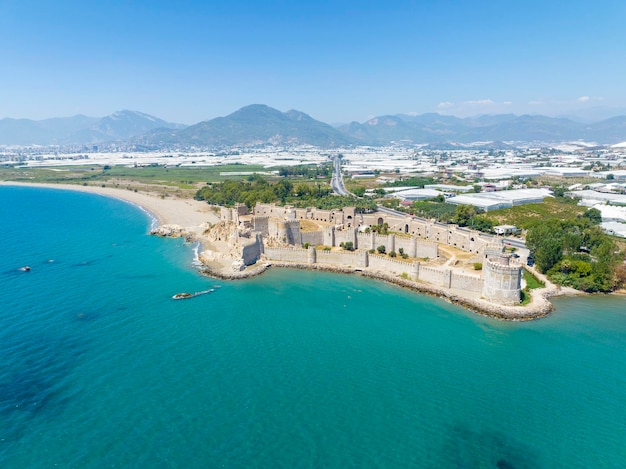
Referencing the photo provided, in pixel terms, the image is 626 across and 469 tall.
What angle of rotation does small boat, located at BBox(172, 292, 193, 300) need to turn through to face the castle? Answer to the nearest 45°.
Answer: approximately 180°

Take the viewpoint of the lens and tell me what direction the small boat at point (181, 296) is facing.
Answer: facing to the left of the viewer
